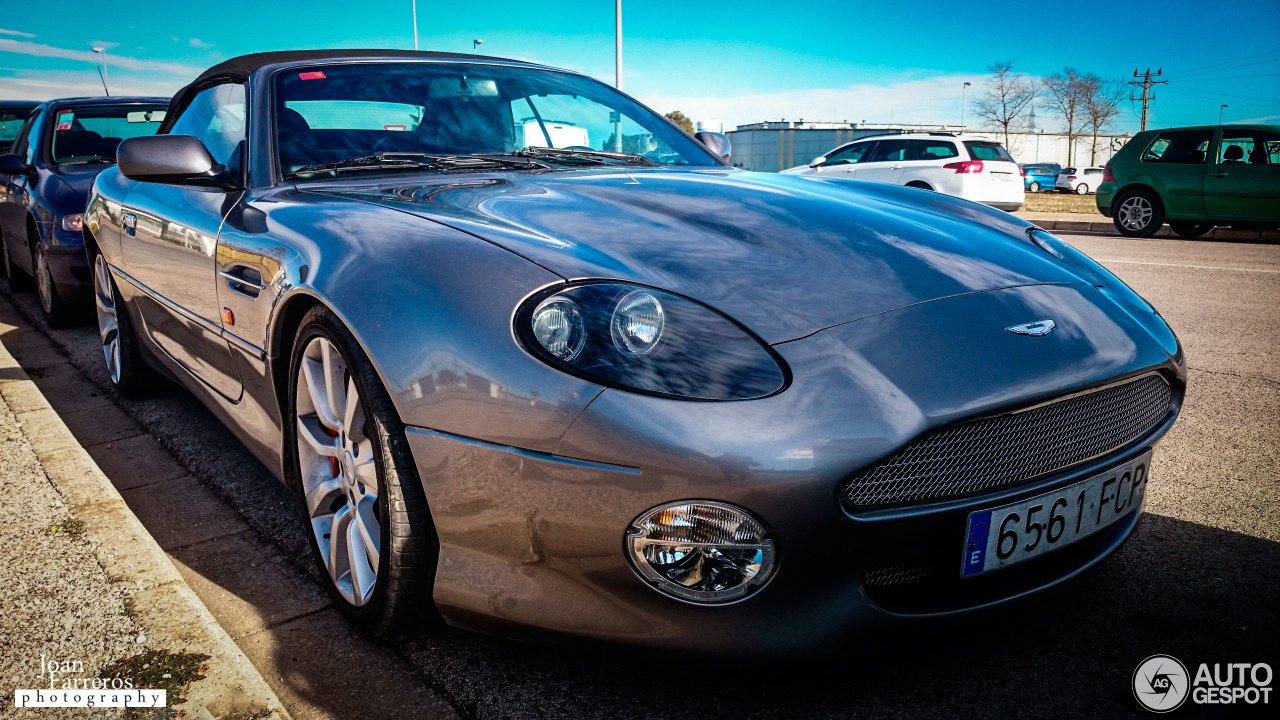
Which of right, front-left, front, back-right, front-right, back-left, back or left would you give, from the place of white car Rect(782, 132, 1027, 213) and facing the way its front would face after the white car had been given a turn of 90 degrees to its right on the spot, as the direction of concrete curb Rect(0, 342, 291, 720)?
back-right

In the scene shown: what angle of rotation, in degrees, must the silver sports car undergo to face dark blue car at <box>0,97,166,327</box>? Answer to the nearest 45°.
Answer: approximately 180°

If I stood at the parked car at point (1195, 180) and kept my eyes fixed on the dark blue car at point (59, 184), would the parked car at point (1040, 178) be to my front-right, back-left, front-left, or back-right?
back-right

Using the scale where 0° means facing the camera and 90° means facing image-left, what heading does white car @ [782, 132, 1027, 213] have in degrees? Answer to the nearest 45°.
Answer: approximately 135°

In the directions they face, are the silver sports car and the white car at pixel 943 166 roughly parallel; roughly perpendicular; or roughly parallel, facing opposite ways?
roughly parallel, facing opposite ways

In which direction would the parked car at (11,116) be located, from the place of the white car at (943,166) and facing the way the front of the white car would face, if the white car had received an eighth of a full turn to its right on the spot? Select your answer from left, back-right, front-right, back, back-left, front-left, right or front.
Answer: back-left

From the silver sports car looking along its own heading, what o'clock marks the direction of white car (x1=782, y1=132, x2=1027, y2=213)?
The white car is roughly at 8 o'clock from the silver sports car.

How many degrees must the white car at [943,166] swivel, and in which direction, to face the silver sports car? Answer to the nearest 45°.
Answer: approximately 135° to its left

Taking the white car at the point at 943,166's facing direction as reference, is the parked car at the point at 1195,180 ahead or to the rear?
to the rear

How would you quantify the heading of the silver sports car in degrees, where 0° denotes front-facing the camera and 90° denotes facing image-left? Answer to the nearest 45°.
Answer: approximately 315°

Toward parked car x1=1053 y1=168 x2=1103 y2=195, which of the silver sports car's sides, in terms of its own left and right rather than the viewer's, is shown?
left
